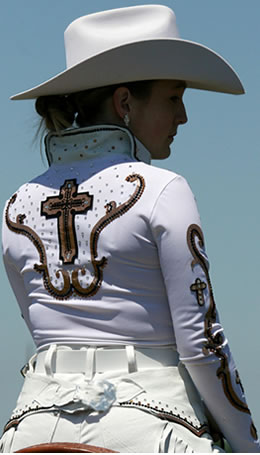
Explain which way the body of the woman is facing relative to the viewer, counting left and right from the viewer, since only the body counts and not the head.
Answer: facing away from the viewer and to the right of the viewer

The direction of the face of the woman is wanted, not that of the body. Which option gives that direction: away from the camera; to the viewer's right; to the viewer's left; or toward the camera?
to the viewer's right
